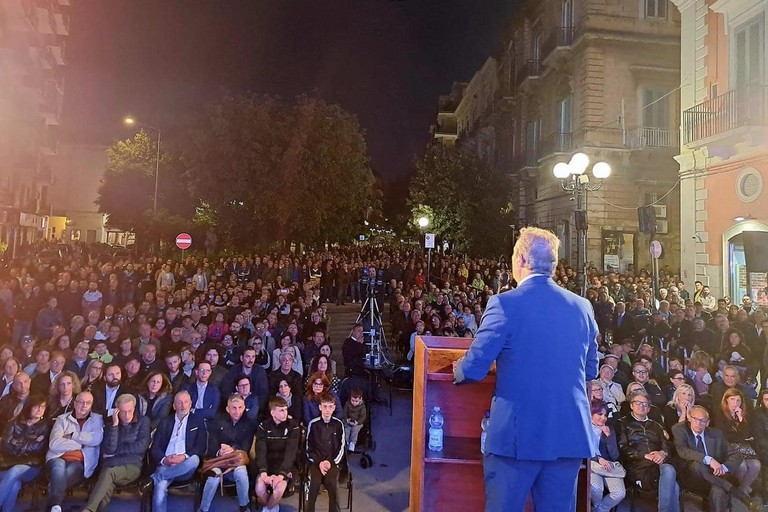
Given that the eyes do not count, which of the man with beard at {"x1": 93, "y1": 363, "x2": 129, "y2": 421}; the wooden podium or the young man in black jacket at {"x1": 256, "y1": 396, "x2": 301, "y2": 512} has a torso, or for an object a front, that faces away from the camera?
the wooden podium

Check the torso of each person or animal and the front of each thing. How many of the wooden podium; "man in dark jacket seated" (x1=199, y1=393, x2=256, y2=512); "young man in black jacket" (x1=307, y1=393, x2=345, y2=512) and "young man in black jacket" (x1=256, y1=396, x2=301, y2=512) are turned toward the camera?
3

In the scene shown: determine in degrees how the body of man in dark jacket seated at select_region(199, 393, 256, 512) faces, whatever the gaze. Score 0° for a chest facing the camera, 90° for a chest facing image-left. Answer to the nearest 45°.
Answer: approximately 0°

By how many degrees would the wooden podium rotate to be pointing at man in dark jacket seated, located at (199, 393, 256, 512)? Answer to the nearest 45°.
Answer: approximately 45° to its left

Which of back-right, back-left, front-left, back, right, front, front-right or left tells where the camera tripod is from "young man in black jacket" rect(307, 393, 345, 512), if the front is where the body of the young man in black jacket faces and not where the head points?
back

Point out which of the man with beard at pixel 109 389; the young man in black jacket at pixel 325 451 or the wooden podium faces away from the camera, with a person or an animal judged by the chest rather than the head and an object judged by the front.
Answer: the wooden podium

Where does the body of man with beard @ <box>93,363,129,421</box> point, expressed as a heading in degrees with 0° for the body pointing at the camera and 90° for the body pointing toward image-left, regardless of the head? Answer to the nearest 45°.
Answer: approximately 315°

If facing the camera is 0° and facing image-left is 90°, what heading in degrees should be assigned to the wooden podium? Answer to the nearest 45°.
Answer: approximately 180°
